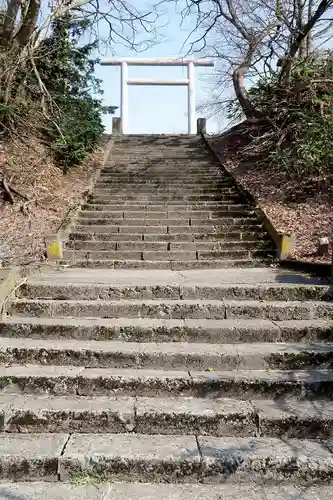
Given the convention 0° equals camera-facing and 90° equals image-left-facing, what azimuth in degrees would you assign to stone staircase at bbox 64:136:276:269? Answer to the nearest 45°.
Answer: approximately 0°

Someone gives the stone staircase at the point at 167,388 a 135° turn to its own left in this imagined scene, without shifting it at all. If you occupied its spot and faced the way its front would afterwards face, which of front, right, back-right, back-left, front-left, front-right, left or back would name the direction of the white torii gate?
front-left

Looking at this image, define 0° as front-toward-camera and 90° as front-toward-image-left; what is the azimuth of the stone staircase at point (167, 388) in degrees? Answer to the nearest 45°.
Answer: approximately 0°

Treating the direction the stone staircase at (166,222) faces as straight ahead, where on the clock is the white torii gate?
The white torii gate is roughly at 6 o'clock from the stone staircase.
